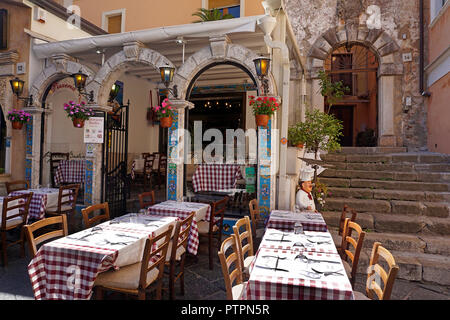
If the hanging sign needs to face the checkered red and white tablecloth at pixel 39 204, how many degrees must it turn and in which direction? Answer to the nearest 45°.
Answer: approximately 45° to its right

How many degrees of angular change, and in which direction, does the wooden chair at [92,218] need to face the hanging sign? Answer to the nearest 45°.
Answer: approximately 135° to its left

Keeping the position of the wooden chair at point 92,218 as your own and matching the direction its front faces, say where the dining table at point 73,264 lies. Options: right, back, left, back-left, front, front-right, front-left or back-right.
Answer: front-right

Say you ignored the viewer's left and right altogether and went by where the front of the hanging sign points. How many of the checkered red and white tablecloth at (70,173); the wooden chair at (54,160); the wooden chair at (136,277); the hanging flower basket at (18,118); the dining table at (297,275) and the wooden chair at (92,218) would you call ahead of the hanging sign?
3

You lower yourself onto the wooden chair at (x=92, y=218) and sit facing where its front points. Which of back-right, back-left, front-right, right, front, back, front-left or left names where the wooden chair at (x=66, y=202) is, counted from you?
back-left

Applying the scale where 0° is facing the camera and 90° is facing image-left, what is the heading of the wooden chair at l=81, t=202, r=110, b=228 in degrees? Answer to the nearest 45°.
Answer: approximately 315°

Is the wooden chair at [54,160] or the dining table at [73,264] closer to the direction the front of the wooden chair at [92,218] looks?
the dining table

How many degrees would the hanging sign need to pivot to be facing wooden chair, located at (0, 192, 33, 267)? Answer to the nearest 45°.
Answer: approximately 45° to its right

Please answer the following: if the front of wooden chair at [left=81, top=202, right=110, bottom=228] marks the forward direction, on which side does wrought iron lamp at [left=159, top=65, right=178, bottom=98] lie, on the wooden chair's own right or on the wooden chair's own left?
on the wooden chair's own left

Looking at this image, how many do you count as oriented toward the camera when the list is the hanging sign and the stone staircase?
2

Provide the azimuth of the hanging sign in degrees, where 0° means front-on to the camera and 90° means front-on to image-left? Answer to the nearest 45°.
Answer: approximately 0°

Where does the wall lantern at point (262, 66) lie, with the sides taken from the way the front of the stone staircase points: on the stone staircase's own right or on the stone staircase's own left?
on the stone staircase's own right

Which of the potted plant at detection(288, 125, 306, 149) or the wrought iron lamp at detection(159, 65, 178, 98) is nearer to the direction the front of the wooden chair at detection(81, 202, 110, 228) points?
the potted plant

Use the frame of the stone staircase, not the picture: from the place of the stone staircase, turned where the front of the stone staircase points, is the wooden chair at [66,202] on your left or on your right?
on your right
